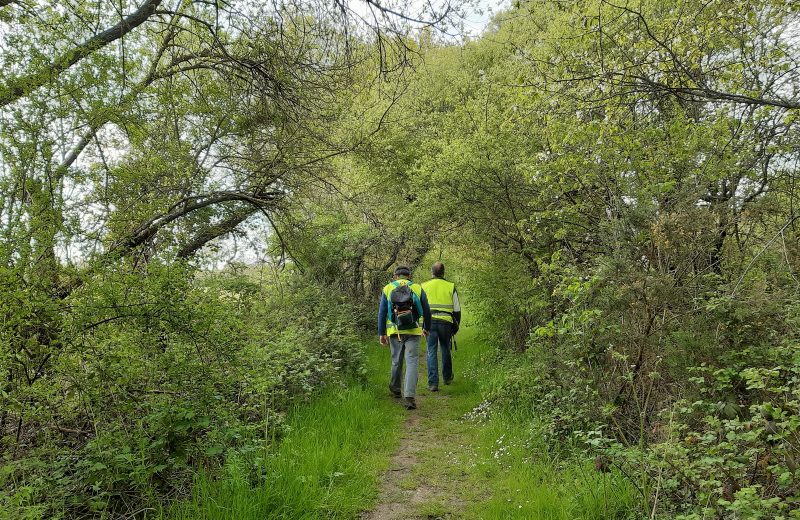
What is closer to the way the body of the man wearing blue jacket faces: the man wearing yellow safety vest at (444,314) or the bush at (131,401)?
the man wearing yellow safety vest

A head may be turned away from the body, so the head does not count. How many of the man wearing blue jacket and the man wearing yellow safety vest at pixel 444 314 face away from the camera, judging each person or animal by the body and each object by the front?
2

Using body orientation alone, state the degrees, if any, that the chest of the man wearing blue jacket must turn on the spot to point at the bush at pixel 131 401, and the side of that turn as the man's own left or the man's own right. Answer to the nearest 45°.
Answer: approximately 135° to the man's own left

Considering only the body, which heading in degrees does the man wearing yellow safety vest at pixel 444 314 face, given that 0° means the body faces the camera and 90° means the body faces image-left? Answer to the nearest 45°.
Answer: approximately 180°

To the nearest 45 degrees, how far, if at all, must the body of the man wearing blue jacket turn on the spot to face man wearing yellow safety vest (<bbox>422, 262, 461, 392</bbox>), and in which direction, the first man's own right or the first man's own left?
approximately 45° to the first man's own right

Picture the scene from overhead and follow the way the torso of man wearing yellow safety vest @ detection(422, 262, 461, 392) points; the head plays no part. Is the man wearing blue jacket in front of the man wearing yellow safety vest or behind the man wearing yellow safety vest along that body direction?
behind

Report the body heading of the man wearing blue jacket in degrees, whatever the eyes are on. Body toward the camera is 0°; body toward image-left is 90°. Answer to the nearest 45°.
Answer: approximately 180°

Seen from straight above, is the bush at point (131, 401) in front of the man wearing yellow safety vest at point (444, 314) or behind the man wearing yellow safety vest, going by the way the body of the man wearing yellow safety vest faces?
behind
